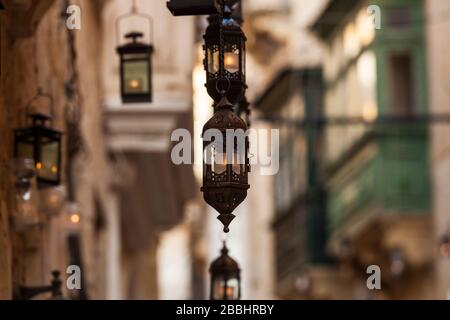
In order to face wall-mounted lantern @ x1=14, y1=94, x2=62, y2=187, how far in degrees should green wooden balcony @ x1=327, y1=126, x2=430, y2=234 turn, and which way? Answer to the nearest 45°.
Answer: approximately 90° to its left

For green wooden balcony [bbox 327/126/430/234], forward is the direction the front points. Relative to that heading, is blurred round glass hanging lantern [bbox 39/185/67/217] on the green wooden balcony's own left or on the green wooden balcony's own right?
on the green wooden balcony's own left

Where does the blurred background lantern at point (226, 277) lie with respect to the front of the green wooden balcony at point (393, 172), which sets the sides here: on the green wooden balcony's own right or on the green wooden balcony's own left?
on the green wooden balcony's own left

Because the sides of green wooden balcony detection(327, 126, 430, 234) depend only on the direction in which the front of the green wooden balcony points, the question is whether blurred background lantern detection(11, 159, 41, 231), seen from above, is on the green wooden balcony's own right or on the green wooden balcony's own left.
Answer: on the green wooden balcony's own left

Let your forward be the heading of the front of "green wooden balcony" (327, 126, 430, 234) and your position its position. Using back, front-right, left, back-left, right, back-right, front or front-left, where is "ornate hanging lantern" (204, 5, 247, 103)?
left

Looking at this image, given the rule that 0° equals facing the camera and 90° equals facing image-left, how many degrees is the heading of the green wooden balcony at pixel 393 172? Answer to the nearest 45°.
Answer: approximately 90°
